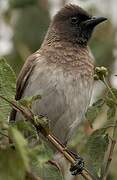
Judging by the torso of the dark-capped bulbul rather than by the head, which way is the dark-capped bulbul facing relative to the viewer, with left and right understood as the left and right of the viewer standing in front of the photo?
facing the viewer and to the right of the viewer

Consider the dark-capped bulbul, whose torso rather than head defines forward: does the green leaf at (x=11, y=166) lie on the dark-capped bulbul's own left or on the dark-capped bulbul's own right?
on the dark-capped bulbul's own right
